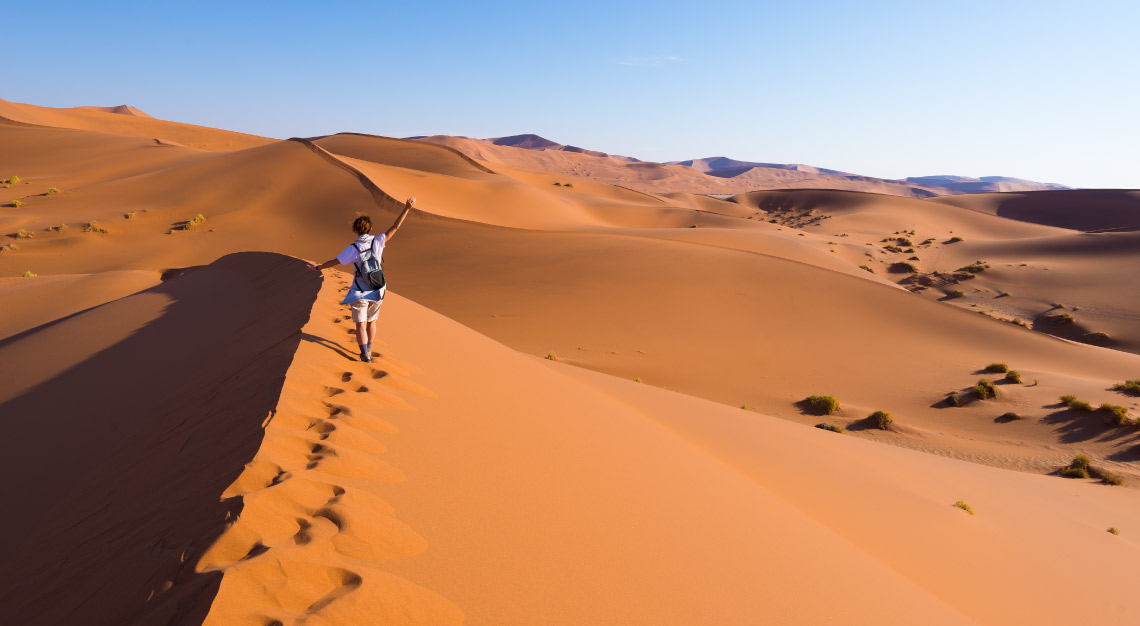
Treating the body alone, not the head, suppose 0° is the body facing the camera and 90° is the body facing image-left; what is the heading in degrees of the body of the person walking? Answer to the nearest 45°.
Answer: approximately 180°

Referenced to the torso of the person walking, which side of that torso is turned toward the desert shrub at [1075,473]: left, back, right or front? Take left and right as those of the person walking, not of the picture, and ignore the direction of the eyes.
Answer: right

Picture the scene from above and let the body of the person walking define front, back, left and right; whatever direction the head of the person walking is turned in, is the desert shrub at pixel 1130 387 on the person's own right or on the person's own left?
on the person's own right

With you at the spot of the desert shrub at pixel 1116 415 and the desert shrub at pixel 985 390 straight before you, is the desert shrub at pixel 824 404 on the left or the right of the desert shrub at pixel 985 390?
left

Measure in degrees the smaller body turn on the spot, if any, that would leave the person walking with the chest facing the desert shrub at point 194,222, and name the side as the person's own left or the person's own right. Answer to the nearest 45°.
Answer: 0° — they already face it

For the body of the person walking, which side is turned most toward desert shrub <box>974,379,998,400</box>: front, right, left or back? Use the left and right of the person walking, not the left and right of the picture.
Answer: right

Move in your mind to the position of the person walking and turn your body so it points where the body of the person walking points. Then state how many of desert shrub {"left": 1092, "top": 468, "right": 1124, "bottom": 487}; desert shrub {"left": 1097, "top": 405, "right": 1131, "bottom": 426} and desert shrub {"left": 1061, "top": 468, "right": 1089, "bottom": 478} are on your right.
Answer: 3
